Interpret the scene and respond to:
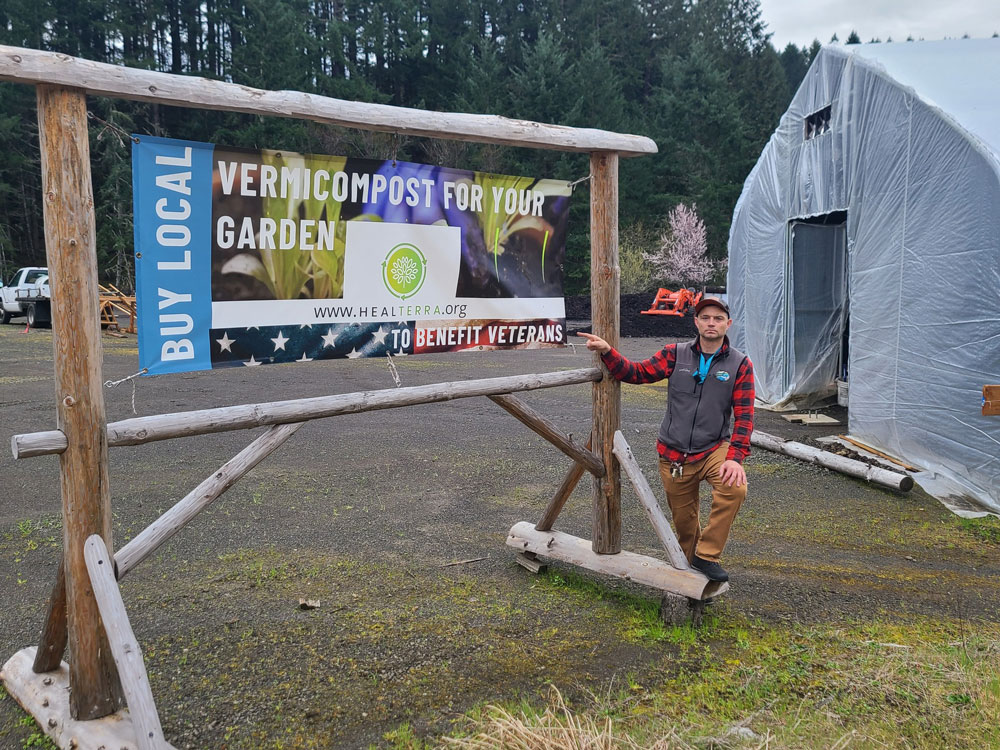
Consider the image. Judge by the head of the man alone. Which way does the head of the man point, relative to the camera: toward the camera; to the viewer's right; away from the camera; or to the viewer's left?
toward the camera

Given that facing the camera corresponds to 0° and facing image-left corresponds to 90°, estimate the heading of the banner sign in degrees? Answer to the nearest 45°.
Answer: approximately 315°

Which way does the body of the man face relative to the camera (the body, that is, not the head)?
toward the camera

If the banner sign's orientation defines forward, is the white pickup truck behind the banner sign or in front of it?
behind

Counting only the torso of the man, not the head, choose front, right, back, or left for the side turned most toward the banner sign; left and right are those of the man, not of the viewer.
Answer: right

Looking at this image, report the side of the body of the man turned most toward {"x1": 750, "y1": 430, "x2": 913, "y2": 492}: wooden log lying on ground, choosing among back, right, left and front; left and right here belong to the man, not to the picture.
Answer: back

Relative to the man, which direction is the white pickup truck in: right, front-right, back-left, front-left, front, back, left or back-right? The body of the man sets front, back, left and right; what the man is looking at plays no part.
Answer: back-right

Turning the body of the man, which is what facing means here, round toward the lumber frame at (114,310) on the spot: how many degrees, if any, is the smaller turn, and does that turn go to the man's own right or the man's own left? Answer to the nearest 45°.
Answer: approximately 135° to the man's own right

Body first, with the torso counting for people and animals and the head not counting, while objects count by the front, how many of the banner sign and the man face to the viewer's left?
0

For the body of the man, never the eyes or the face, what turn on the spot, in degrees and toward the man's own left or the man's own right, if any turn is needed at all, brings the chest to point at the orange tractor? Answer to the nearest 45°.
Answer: approximately 180°

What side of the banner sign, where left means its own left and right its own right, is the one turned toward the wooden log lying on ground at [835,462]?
left

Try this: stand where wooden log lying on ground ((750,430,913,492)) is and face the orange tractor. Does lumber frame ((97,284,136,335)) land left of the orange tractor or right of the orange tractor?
left

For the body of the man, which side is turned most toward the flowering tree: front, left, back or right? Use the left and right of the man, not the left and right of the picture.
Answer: back
